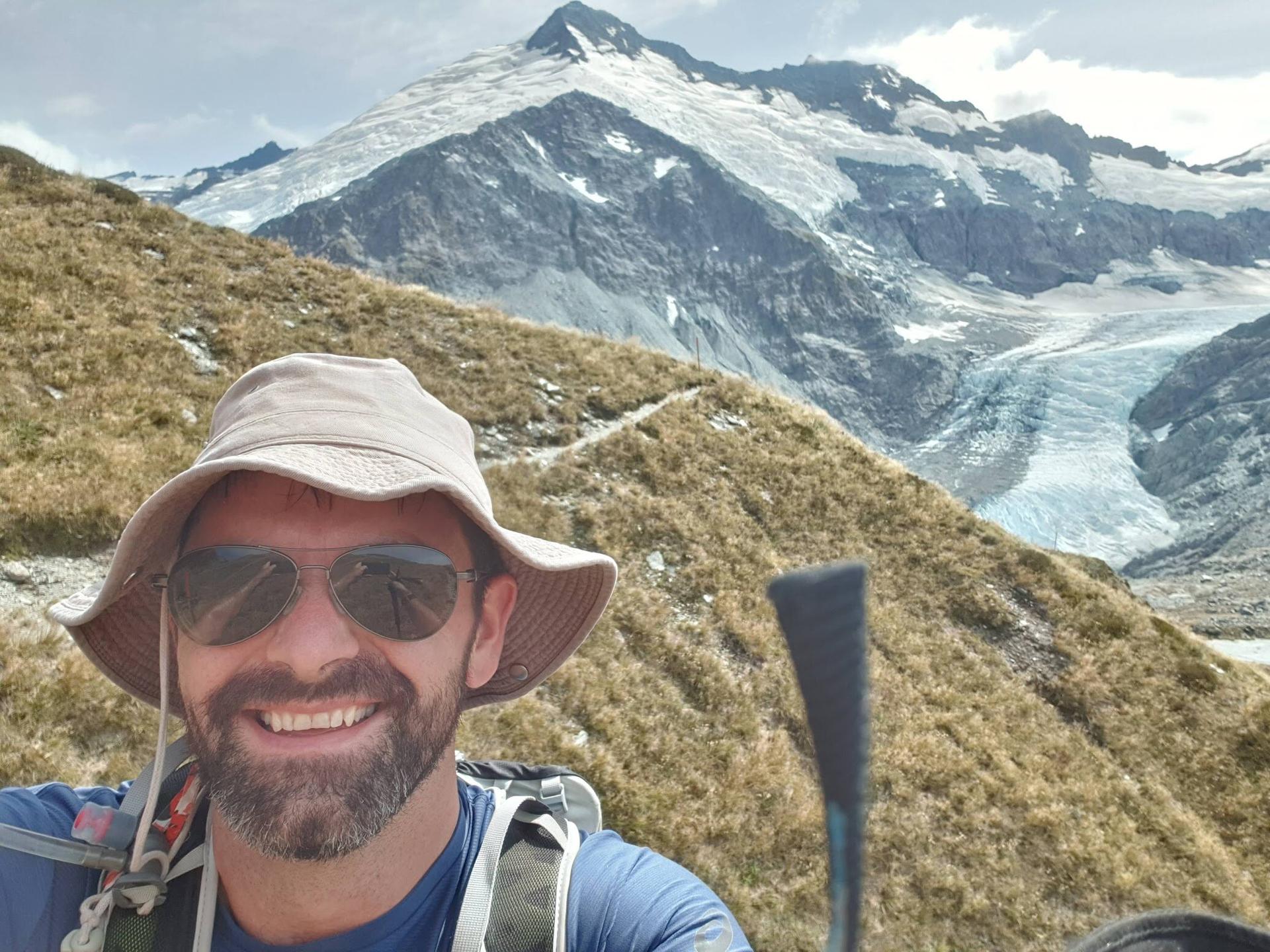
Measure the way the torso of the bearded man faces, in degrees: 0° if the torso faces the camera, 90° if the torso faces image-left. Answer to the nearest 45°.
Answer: approximately 0°

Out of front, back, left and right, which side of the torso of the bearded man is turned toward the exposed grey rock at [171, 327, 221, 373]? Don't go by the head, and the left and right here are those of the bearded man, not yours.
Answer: back

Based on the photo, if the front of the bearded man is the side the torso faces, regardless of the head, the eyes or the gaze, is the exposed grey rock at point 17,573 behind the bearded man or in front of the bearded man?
behind
